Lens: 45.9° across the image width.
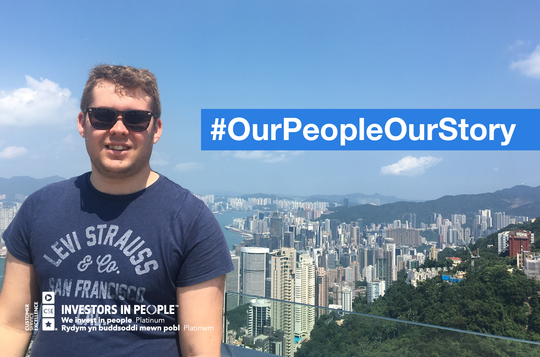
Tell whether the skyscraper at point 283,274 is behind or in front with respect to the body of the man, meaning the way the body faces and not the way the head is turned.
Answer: behind

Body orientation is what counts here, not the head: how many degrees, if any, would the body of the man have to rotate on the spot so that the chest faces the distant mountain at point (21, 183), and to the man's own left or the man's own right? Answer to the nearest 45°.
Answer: approximately 180°

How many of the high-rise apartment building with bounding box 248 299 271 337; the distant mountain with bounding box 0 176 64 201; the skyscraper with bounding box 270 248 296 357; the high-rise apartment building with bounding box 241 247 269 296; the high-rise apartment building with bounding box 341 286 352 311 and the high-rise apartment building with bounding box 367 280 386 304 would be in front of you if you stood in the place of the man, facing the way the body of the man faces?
0

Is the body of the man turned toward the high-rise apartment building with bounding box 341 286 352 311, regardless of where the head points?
no

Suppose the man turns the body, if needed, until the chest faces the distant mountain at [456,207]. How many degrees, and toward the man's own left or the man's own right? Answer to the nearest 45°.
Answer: approximately 135° to the man's own left

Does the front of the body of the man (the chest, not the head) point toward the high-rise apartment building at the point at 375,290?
no

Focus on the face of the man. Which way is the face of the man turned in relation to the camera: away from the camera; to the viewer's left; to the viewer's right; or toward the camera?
toward the camera

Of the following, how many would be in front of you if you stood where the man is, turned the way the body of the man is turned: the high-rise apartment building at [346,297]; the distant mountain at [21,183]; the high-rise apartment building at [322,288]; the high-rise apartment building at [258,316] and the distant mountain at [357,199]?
0

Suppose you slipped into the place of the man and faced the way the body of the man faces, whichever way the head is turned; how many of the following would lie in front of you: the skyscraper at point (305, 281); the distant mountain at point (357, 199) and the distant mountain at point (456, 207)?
0

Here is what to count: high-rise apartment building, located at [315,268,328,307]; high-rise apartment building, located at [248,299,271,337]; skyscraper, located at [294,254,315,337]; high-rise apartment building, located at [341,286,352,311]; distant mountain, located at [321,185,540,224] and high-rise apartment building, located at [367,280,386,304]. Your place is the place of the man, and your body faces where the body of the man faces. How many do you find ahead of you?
0

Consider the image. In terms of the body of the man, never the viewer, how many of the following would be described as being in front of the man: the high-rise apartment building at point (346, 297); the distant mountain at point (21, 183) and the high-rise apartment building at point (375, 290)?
0

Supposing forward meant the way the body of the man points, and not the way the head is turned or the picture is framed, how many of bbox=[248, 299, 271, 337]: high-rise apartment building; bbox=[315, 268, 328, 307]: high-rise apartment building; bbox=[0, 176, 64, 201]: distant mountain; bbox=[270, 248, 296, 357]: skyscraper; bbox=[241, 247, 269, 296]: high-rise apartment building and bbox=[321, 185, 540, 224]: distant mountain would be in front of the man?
0

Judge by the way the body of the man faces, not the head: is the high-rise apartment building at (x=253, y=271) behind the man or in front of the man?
behind

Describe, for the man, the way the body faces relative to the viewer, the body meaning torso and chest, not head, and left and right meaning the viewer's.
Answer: facing the viewer

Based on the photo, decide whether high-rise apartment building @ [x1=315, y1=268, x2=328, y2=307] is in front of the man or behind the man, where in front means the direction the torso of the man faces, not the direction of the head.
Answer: behind
